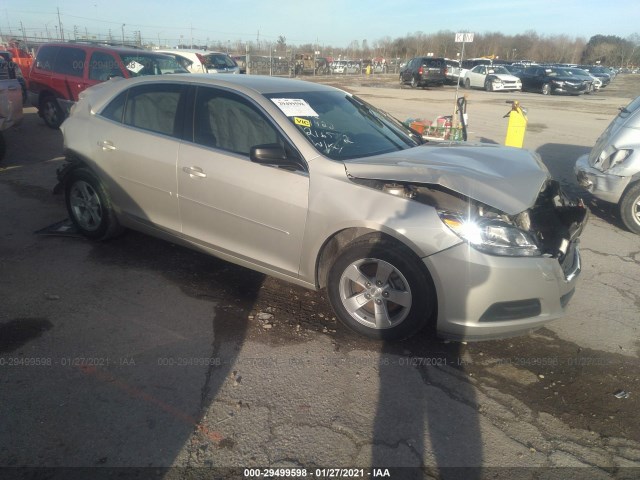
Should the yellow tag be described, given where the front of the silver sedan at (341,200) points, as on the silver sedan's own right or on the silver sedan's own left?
on the silver sedan's own left

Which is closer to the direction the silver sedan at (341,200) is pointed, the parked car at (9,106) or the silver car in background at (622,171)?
the silver car in background

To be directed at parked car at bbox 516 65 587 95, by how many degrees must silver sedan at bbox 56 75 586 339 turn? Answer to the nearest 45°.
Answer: approximately 90° to its left

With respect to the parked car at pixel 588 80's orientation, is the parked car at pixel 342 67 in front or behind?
behind

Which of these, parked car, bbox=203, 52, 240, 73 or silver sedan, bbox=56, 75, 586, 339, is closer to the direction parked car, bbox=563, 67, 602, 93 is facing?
the silver sedan

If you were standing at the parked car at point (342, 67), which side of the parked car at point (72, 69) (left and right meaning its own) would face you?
left

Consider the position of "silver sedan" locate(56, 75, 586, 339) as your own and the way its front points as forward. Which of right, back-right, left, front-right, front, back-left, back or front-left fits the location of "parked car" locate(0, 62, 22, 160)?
back

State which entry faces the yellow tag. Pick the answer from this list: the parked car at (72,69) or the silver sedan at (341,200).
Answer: the parked car

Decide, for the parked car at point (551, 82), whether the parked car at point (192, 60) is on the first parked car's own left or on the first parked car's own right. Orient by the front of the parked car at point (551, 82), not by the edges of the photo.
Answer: on the first parked car's own right
